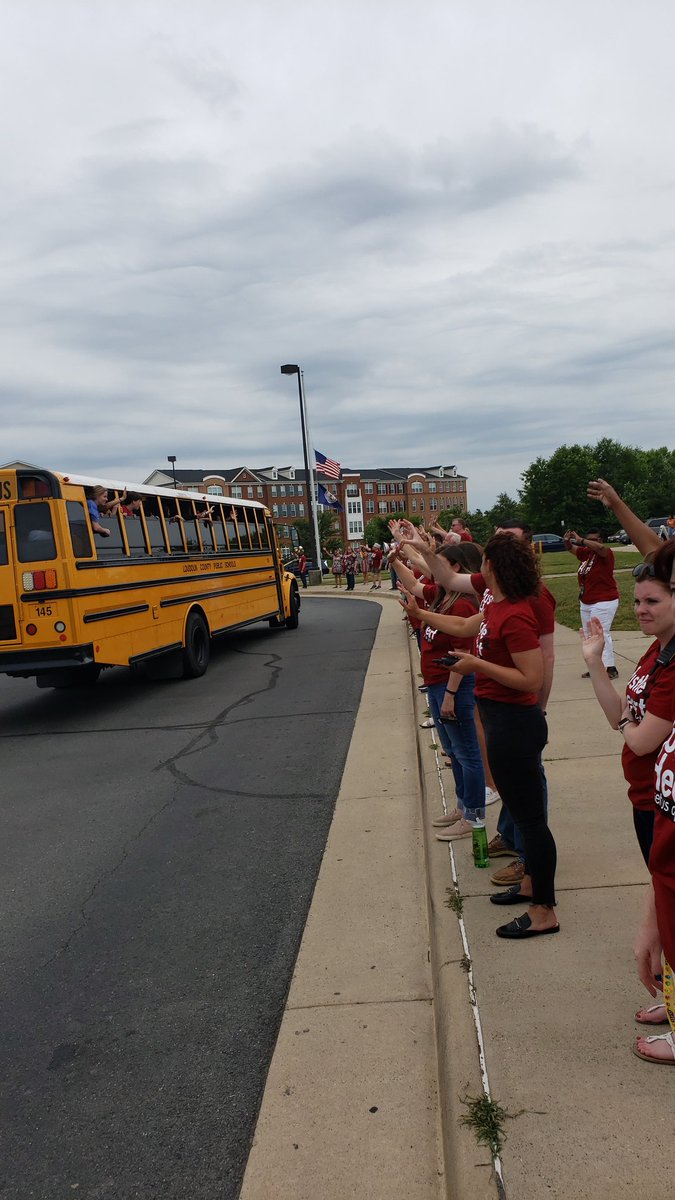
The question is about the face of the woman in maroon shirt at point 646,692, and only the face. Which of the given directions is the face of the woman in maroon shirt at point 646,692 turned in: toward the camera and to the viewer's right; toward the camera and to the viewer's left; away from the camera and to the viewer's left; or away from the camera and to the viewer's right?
toward the camera and to the viewer's left

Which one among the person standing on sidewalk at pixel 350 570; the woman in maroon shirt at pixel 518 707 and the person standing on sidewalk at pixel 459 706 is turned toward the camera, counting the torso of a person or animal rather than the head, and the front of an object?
the person standing on sidewalk at pixel 350 570

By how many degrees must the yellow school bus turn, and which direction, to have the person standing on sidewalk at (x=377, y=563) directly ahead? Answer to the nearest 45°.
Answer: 0° — it already faces them

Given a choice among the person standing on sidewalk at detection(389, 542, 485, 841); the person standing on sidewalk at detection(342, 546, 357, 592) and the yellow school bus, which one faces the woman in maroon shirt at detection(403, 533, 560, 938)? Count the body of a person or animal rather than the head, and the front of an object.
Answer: the person standing on sidewalk at detection(342, 546, 357, 592)

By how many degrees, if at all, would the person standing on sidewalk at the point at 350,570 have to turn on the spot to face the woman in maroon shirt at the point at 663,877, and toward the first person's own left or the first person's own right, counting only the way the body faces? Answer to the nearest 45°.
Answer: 0° — they already face them

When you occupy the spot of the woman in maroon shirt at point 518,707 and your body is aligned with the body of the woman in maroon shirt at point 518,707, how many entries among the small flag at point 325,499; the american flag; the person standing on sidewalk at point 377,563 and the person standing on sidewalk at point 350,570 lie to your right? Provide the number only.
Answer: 4

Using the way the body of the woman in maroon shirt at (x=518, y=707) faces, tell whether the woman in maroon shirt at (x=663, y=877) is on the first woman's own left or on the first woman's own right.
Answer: on the first woman's own left

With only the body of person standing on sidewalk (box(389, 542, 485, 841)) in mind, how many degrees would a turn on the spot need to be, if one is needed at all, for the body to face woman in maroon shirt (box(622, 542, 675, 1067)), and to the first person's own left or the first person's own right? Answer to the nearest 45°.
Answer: approximately 90° to the first person's own left

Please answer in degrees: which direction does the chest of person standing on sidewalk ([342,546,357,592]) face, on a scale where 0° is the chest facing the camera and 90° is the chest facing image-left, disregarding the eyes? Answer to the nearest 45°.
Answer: approximately 0°

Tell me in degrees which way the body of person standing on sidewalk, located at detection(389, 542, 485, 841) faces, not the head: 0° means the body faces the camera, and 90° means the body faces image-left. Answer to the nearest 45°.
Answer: approximately 90°

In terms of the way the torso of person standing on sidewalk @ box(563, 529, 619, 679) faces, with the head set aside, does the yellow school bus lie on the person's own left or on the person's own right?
on the person's own right

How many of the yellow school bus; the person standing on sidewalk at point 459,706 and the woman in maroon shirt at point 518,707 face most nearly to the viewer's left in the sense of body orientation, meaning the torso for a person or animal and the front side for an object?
2

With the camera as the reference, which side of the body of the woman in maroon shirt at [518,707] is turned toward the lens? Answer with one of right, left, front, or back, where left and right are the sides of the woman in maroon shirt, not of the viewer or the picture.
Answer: left
